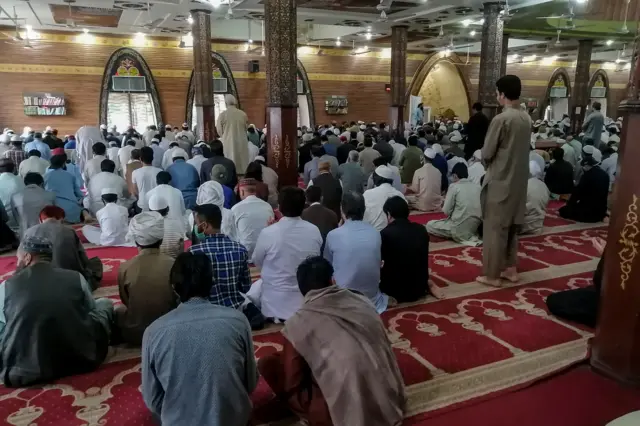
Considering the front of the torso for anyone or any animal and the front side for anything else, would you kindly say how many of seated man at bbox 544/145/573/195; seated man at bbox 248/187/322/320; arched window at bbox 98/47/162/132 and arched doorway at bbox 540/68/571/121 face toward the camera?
2

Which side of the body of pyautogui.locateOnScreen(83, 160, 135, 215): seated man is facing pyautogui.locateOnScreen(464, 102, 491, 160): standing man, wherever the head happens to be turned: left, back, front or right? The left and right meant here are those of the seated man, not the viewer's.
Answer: right

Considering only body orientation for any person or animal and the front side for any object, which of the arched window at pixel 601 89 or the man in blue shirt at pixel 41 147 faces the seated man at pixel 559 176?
the arched window

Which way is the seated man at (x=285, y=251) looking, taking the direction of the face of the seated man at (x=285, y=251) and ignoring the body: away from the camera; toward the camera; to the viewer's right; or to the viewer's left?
away from the camera

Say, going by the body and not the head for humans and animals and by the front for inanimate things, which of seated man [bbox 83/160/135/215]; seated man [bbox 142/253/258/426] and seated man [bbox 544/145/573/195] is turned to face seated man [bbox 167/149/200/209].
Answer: seated man [bbox 142/253/258/426]

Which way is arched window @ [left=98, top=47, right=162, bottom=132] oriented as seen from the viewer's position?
toward the camera

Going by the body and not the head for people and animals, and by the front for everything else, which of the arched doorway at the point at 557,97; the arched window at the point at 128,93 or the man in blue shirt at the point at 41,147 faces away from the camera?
the man in blue shirt

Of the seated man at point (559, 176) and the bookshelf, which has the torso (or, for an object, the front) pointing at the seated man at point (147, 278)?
the bookshelf

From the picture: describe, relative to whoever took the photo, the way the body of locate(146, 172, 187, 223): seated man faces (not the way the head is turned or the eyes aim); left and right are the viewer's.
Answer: facing away from the viewer

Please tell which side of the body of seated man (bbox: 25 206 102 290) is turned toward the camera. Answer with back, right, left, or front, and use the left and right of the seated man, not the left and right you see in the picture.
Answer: back

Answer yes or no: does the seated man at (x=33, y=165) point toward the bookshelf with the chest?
yes

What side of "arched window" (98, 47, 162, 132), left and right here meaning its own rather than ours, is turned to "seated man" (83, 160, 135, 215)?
front

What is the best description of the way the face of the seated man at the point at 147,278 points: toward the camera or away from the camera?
away from the camera

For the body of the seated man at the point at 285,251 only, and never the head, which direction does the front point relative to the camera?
away from the camera

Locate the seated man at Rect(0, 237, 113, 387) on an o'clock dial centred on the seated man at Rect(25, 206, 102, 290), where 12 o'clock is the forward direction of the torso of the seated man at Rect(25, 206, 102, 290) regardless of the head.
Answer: the seated man at Rect(0, 237, 113, 387) is roughly at 6 o'clock from the seated man at Rect(25, 206, 102, 290).

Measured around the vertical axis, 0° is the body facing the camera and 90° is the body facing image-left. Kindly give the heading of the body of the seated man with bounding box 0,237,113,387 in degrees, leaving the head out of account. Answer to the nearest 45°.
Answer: approximately 180°

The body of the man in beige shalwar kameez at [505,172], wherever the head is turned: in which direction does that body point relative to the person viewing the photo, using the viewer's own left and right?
facing away from the viewer and to the left of the viewer

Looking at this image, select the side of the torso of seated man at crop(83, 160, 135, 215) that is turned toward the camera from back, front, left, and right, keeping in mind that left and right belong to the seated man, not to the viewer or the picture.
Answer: back
